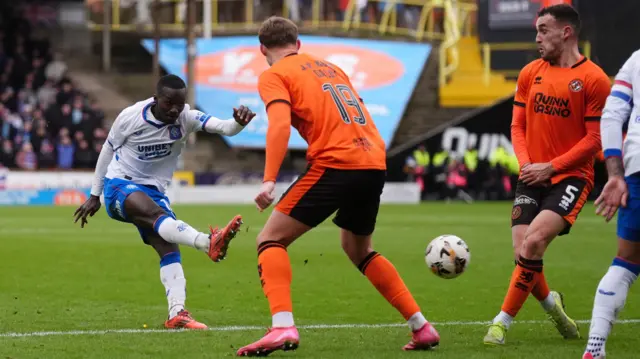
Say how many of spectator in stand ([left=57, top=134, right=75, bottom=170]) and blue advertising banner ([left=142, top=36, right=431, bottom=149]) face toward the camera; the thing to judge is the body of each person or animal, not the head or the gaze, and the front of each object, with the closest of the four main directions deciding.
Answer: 2

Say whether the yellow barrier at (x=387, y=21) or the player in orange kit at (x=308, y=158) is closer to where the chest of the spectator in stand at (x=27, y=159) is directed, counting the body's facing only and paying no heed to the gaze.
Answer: the player in orange kit

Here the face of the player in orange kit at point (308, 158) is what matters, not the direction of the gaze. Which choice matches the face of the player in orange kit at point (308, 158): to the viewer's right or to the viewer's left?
to the viewer's left

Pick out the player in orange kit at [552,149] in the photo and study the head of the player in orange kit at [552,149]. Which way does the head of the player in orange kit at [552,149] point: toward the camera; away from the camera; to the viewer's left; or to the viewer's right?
to the viewer's left

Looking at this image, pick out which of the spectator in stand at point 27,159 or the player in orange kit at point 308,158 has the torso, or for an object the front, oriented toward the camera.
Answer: the spectator in stand

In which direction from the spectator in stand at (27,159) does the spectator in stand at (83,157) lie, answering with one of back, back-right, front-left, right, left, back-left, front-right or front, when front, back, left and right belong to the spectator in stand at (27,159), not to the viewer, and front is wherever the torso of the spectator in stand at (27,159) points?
left

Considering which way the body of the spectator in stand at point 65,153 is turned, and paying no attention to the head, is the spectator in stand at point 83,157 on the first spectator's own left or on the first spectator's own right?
on the first spectator's own left

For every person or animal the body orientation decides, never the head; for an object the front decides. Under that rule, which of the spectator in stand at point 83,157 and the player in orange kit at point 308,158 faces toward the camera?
the spectator in stand

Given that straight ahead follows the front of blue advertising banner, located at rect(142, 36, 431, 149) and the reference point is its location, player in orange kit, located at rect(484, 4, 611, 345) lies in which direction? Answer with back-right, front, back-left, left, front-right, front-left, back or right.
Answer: front

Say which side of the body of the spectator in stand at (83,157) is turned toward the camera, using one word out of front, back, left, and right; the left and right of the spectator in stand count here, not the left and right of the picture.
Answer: front

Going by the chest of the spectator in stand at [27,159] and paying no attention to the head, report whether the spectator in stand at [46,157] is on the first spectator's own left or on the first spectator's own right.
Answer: on the first spectator's own left

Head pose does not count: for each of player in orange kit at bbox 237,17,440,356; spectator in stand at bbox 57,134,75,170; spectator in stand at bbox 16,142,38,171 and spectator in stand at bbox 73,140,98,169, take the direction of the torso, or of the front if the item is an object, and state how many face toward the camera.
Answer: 3

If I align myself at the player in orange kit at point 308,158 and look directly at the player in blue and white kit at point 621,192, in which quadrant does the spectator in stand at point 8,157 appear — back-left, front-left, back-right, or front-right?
back-left

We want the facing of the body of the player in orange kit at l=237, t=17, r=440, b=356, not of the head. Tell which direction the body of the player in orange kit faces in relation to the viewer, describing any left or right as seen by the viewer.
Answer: facing away from the viewer and to the left of the viewer

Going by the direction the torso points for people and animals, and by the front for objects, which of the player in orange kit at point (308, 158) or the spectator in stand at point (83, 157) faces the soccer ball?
the spectator in stand

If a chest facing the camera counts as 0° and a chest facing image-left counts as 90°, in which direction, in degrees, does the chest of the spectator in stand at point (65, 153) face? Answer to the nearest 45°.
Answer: approximately 0°

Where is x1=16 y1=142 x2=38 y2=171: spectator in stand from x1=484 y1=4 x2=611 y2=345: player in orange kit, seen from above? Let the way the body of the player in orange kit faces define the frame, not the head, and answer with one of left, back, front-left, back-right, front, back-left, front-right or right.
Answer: right
